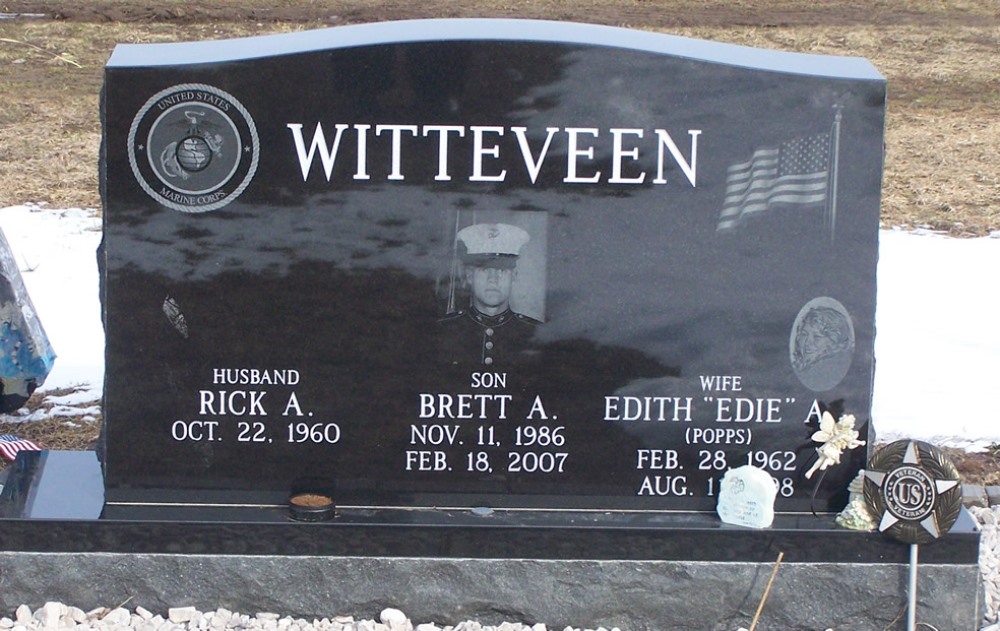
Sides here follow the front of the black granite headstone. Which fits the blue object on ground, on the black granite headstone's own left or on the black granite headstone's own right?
on the black granite headstone's own right

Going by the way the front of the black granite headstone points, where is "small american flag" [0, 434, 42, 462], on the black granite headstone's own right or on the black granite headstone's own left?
on the black granite headstone's own right

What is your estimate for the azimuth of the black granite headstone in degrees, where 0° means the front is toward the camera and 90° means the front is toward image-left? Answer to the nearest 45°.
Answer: approximately 0°
